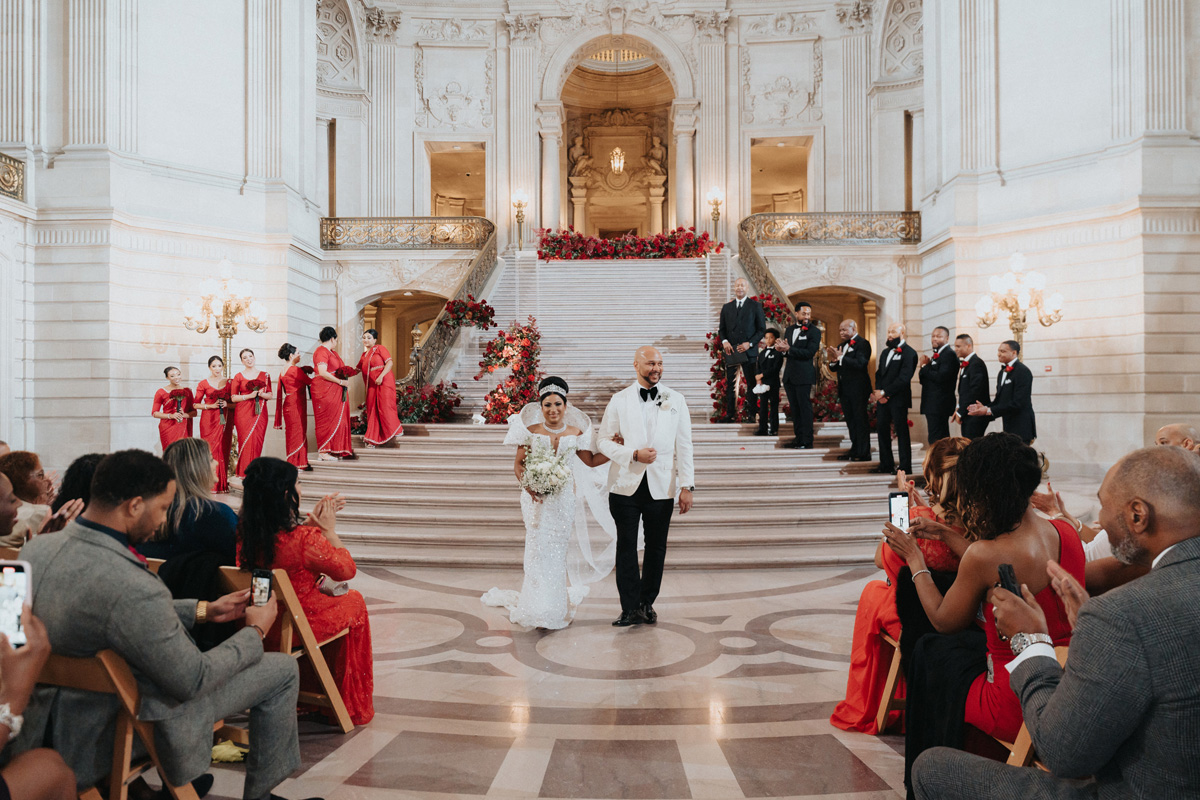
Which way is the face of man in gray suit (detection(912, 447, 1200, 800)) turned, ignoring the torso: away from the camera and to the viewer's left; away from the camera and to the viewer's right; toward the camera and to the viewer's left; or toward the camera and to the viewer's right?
away from the camera and to the viewer's left

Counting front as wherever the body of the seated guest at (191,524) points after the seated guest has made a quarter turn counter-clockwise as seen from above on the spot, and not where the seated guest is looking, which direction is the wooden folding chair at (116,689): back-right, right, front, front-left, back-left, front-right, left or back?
back-left

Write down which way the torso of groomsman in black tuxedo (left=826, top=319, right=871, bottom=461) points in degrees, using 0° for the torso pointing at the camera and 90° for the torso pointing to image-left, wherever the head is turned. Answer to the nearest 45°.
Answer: approximately 45°

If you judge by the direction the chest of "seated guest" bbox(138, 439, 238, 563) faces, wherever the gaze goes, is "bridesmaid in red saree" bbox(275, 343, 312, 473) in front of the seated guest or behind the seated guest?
in front

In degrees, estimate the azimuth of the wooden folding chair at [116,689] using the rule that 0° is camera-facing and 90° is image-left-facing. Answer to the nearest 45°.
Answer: approximately 225°

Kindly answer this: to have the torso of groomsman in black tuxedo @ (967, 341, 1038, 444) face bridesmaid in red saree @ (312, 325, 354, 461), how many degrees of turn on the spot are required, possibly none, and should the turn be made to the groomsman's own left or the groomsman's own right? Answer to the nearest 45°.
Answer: approximately 45° to the groomsman's own right

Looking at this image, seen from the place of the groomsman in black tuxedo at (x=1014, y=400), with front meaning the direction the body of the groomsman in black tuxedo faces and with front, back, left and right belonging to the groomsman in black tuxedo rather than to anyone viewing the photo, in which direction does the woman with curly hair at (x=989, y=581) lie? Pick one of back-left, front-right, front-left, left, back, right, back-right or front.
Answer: front-left

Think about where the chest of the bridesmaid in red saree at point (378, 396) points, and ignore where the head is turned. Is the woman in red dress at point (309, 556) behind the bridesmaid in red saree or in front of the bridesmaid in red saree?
in front

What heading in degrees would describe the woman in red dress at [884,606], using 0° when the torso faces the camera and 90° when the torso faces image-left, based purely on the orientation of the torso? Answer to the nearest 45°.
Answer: approximately 135°

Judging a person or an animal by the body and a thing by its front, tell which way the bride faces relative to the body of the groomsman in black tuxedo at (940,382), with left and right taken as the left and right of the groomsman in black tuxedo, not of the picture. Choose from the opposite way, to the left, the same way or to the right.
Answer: to the left

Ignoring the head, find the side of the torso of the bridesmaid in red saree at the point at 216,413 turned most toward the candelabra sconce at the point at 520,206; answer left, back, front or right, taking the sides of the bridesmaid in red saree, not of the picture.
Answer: left

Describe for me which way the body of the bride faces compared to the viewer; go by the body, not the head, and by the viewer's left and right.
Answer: facing the viewer

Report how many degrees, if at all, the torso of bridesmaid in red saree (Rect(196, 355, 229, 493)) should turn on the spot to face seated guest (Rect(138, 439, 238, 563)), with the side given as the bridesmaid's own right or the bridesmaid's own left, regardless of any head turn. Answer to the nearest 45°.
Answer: approximately 45° to the bridesmaid's own right

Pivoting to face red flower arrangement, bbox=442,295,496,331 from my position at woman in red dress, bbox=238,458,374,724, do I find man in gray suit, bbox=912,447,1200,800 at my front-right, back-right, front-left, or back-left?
back-right

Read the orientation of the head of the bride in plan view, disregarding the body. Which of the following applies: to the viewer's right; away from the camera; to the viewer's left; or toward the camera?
toward the camera

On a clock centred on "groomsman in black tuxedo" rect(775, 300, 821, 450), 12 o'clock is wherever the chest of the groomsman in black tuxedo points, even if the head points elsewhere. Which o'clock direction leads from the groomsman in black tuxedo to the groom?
The groom is roughly at 11 o'clock from the groomsman in black tuxedo.

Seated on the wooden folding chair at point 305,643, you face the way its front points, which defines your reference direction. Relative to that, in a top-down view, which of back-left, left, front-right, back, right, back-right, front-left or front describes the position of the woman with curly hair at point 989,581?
right

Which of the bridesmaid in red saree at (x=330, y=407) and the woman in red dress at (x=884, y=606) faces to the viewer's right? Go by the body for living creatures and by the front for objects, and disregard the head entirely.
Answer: the bridesmaid in red saree
